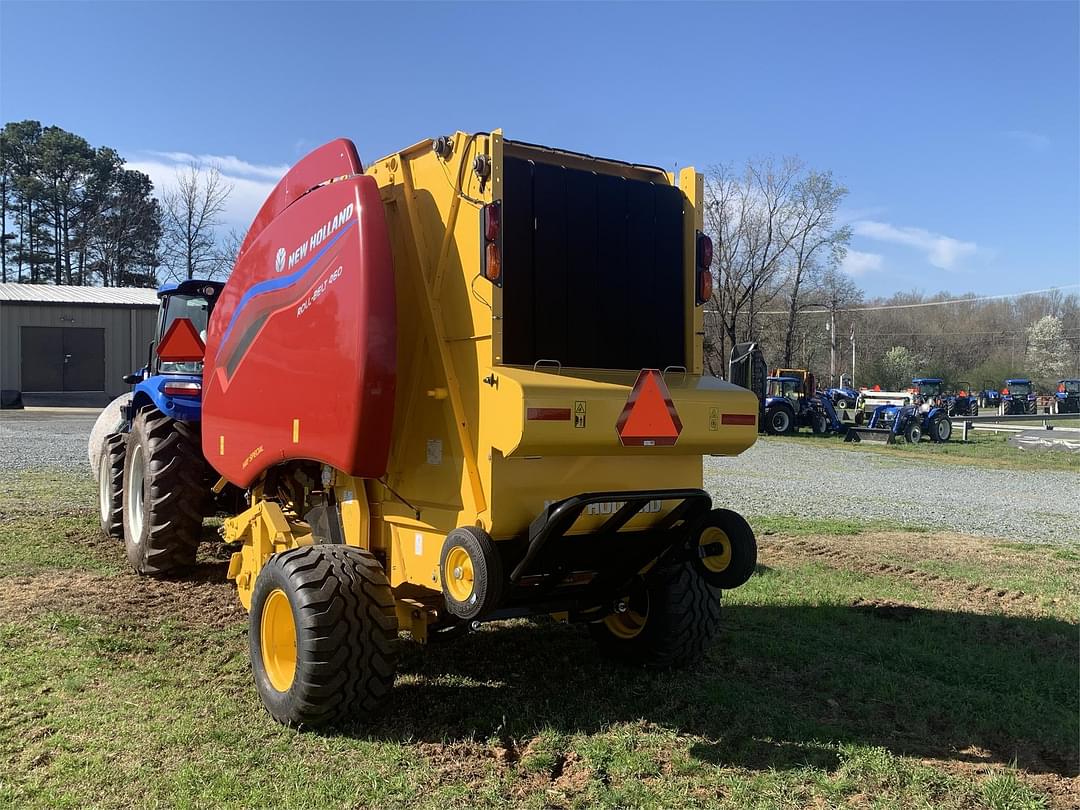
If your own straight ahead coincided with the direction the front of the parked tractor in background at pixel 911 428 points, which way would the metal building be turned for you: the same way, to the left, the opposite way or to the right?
to the left

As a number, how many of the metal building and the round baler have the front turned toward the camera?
1

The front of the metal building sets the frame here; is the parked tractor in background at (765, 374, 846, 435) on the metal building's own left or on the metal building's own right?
on the metal building's own left

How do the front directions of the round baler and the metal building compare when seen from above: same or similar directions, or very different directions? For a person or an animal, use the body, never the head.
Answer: very different directions

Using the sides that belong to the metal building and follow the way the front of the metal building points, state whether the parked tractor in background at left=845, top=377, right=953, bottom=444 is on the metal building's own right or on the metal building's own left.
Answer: on the metal building's own left

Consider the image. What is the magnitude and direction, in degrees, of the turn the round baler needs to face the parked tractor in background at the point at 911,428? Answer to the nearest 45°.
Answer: approximately 90° to its right

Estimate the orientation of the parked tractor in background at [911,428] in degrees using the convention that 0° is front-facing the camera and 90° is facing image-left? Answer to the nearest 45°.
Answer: approximately 45°

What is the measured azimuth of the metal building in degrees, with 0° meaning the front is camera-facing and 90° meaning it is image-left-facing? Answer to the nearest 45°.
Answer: approximately 0°

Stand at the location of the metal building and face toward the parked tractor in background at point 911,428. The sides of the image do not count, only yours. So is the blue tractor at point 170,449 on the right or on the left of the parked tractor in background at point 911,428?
right

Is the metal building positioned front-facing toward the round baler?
yes
